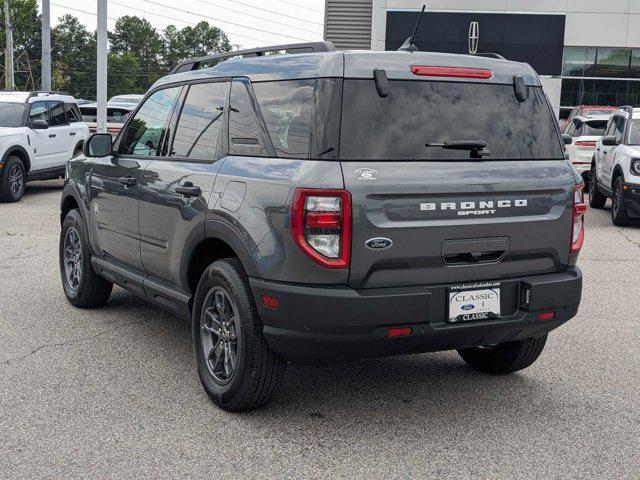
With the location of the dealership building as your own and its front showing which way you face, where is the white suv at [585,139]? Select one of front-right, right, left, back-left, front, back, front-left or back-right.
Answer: front

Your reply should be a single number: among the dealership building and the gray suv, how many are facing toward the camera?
1

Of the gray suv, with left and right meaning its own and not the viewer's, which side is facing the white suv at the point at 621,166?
right

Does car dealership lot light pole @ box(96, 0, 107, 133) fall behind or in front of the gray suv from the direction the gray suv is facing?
in front

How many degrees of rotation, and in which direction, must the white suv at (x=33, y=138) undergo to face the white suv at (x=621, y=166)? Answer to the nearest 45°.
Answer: approximately 90° to its left

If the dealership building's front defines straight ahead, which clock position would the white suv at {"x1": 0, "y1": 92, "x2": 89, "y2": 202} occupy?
The white suv is roughly at 1 o'clock from the dealership building.

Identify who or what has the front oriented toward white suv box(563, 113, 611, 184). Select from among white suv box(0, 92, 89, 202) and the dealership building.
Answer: the dealership building

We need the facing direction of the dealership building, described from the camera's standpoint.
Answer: facing the viewer

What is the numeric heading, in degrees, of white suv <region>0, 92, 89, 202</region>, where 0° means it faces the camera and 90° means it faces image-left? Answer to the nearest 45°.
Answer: approximately 45°

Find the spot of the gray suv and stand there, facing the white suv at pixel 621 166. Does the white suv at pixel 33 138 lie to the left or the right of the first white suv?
left

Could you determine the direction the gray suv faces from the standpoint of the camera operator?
facing away from the viewer and to the left of the viewer

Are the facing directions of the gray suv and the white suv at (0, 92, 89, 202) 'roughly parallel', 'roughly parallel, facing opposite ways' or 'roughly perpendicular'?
roughly perpendicular
